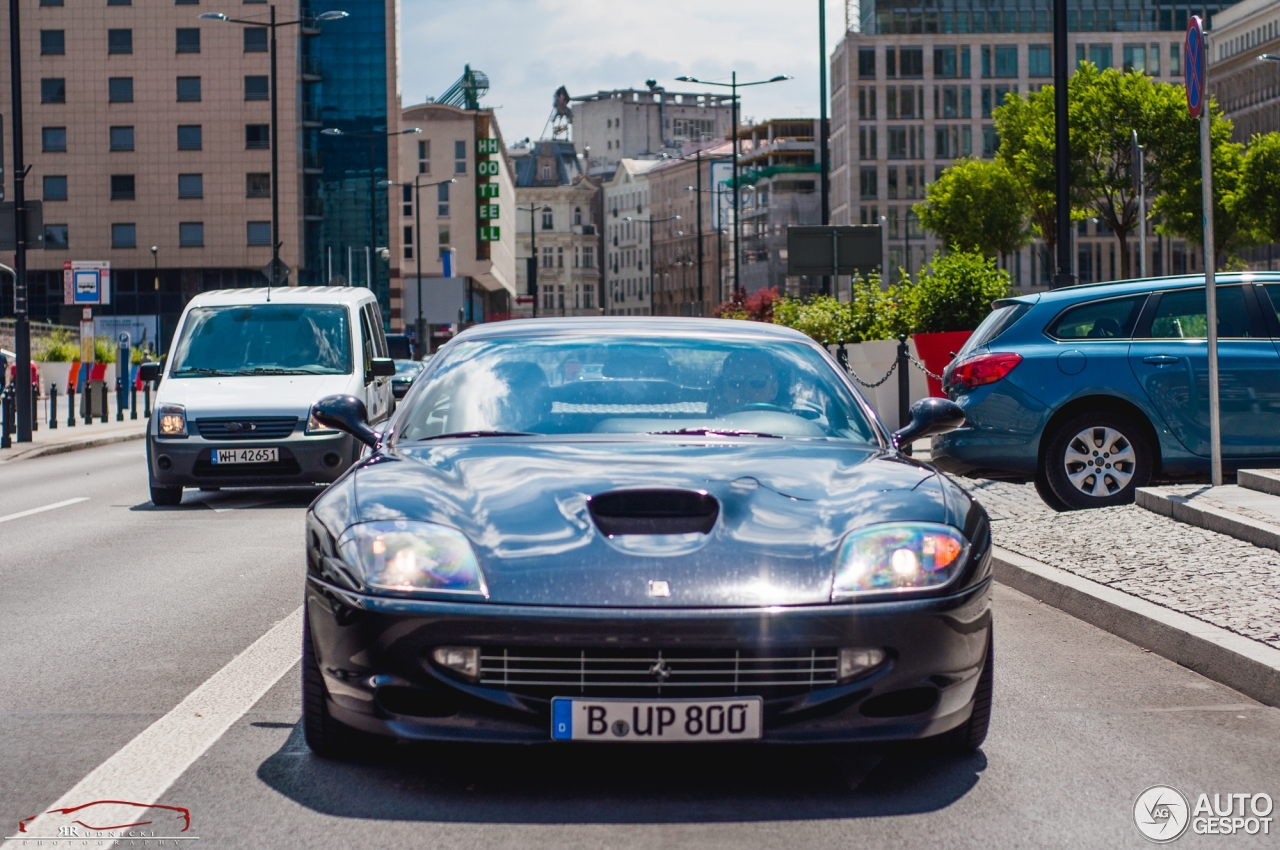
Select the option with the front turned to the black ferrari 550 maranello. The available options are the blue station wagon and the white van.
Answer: the white van

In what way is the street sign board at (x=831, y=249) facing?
away from the camera

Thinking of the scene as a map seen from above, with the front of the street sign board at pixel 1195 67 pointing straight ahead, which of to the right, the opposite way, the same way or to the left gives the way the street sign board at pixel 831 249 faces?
to the right

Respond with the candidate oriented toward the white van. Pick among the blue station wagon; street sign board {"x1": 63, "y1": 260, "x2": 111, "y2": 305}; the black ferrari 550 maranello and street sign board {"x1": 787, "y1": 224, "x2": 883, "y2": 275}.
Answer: street sign board {"x1": 63, "y1": 260, "x2": 111, "y2": 305}

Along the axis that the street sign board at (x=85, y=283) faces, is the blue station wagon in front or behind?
in front

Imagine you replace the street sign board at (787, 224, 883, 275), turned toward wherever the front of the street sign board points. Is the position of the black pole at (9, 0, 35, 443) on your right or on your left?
on your left

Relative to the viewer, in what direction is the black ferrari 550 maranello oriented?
toward the camera

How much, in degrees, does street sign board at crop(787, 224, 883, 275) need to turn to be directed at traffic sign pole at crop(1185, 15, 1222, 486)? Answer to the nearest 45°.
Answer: approximately 180°

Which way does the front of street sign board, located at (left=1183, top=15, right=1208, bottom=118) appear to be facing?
to the viewer's left

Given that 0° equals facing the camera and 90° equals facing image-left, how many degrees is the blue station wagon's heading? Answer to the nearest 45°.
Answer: approximately 270°

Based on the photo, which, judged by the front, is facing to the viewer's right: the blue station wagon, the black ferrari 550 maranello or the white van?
the blue station wagon

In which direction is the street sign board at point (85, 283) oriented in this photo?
toward the camera

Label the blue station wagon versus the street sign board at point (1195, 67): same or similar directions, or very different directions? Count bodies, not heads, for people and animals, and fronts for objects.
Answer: very different directions
